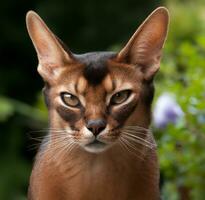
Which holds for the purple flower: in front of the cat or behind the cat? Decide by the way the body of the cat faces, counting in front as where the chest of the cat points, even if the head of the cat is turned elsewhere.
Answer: behind

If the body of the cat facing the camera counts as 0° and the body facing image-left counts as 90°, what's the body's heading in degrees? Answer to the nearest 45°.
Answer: approximately 0°
